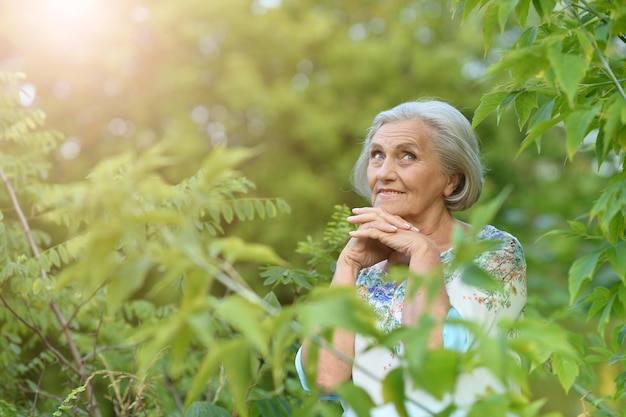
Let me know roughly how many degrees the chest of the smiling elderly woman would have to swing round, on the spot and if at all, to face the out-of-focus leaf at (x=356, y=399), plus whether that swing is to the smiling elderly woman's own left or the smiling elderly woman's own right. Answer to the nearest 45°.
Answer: approximately 45° to the smiling elderly woman's own left

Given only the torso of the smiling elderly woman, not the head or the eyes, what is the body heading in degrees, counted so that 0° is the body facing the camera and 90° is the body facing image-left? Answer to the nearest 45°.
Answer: approximately 45°

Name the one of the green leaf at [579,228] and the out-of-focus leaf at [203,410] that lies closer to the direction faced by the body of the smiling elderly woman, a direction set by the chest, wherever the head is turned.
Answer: the out-of-focus leaf

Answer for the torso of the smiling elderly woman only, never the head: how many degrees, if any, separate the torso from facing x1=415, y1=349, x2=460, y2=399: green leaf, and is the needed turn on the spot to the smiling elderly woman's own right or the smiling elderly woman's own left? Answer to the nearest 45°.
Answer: approximately 45° to the smiling elderly woman's own left

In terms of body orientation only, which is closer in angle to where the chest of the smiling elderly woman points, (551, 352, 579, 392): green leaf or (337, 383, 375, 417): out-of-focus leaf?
the out-of-focus leaf

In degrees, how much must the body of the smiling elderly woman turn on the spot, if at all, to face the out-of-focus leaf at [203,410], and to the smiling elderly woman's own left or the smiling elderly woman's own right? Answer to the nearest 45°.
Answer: approximately 45° to the smiling elderly woman's own right

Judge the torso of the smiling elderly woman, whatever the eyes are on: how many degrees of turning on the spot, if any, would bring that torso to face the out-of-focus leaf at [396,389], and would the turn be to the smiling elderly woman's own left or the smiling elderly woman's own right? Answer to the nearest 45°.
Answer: approximately 45° to the smiling elderly woman's own left

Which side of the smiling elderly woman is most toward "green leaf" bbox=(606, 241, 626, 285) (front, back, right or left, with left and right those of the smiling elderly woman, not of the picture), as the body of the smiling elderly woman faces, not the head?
left
